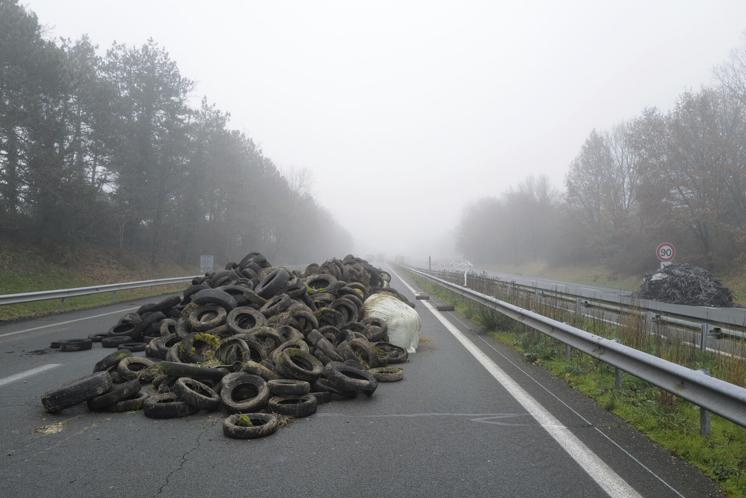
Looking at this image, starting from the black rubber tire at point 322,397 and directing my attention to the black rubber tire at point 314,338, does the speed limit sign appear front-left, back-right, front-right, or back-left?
front-right

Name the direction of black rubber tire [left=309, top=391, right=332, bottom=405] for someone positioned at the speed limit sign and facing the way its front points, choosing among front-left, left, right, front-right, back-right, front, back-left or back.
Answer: front

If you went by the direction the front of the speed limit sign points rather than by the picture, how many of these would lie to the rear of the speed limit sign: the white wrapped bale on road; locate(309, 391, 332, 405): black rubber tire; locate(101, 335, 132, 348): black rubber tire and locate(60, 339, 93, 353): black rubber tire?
0

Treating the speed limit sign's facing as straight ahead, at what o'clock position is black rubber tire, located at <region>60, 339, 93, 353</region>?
The black rubber tire is roughly at 1 o'clock from the speed limit sign.

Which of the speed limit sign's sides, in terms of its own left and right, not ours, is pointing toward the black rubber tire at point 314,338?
front

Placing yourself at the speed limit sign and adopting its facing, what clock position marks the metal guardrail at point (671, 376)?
The metal guardrail is roughly at 12 o'clock from the speed limit sign.

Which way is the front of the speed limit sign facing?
toward the camera

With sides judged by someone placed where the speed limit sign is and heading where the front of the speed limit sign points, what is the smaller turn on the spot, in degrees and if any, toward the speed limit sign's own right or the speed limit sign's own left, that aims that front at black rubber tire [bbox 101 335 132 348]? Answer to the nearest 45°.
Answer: approximately 45° to the speed limit sign's own right

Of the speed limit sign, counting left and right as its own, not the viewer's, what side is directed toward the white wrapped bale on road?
front

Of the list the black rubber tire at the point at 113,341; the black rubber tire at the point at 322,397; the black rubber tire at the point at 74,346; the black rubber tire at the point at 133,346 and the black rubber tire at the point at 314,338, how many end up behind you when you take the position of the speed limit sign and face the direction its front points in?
0

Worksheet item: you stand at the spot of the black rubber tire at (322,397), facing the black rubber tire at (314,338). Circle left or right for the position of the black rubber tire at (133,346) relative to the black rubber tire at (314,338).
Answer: left

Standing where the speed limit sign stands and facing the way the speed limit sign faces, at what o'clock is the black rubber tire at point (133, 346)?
The black rubber tire is roughly at 1 o'clock from the speed limit sign.
